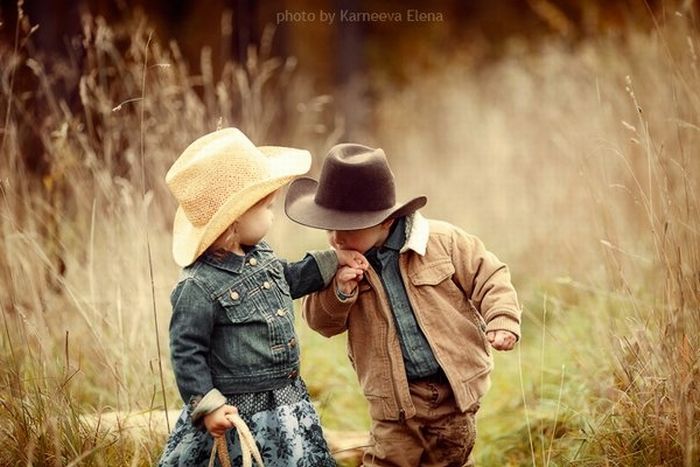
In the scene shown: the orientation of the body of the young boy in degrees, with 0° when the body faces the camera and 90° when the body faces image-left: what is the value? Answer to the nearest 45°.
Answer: approximately 45°

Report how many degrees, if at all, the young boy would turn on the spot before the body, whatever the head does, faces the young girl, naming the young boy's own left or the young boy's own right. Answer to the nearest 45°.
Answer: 0° — they already face them

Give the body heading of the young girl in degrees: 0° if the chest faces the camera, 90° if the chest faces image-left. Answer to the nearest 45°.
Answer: approximately 315°

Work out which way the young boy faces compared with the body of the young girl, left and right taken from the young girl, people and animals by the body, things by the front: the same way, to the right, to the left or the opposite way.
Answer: to the right

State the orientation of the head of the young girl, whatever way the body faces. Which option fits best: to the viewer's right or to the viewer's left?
to the viewer's right

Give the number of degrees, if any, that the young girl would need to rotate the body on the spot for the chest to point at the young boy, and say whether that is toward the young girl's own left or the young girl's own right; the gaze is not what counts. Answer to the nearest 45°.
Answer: approximately 45° to the young girl's own left
